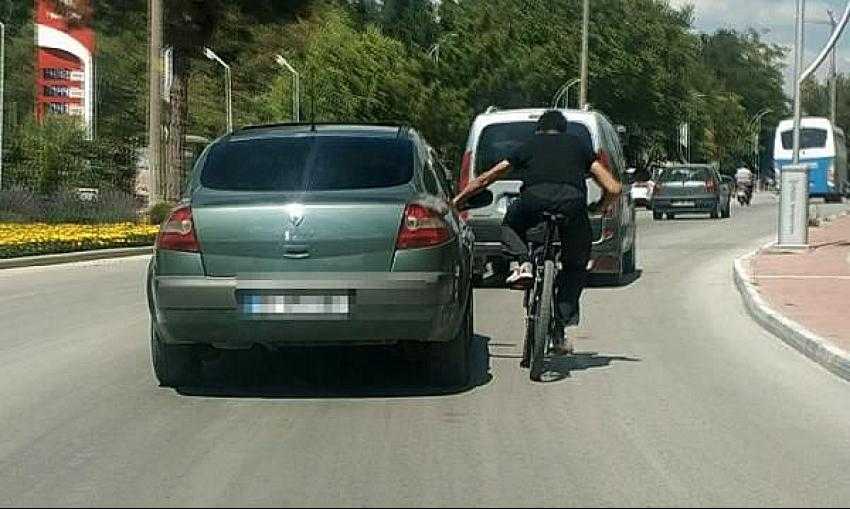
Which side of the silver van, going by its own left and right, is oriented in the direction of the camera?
back

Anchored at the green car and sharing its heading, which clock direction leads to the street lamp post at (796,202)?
The street lamp post is roughly at 1 o'clock from the green car.

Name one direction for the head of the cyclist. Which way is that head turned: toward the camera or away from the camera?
away from the camera

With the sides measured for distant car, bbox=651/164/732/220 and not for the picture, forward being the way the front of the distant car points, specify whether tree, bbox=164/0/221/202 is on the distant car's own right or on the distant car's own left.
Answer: on the distant car's own left

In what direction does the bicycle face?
away from the camera

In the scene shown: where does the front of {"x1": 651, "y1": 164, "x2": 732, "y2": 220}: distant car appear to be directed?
away from the camera

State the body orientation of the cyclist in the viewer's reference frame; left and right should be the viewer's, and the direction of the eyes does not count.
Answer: facing away from the viewer

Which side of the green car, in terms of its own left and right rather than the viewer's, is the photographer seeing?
back
